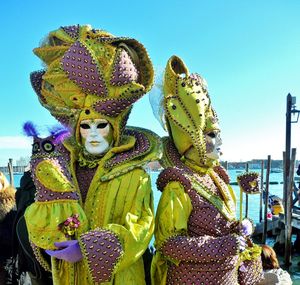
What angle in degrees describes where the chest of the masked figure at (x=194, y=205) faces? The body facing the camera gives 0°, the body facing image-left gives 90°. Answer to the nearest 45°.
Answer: approximately 315°

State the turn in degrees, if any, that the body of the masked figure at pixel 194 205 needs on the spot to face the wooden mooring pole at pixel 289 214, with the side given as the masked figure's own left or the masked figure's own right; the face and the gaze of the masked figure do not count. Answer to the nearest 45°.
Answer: approximately 135° to the masked figure's own left

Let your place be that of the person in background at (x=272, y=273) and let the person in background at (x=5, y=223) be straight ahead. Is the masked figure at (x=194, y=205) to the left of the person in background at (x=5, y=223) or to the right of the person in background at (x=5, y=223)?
left

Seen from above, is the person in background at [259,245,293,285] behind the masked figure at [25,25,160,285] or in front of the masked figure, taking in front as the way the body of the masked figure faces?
behind

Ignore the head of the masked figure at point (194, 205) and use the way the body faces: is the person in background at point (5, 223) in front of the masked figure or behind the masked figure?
behind

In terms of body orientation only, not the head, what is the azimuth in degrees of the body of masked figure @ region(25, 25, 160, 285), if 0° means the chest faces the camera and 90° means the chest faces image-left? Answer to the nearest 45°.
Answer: approximately 45°

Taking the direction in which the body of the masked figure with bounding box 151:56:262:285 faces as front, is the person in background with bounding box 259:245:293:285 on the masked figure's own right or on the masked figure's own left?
on the masked figure's own left

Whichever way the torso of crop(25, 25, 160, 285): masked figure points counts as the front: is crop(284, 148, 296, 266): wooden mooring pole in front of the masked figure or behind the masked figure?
behind

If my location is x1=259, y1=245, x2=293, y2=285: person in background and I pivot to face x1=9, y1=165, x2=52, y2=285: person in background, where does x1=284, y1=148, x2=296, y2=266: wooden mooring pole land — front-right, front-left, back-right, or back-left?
back-right

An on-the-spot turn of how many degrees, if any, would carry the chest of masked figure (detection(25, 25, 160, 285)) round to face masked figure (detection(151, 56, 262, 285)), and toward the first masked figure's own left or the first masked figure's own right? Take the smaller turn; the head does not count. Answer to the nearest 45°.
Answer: approximately 135° to the first masked figure's own left
